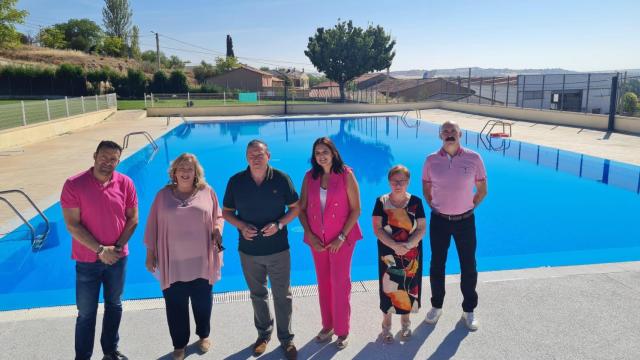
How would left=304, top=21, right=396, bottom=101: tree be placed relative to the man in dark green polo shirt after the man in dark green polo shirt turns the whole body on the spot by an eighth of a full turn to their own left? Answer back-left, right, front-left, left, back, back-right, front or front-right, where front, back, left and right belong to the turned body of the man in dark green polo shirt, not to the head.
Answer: back-left

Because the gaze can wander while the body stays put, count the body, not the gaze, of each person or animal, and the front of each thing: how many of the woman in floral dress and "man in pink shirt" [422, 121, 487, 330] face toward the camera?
2

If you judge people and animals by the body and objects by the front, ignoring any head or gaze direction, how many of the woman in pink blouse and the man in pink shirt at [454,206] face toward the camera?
2

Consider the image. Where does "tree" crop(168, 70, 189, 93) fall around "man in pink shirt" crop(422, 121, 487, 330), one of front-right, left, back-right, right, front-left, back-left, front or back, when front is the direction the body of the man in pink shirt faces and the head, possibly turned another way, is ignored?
back-right

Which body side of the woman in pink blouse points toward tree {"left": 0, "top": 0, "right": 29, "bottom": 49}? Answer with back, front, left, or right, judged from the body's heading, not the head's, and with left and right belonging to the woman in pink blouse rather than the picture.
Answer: back

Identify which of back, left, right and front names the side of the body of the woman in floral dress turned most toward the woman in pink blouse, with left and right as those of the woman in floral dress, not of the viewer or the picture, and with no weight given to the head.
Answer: right

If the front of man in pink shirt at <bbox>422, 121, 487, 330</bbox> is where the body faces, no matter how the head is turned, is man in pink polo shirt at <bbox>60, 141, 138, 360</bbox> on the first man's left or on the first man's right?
on the first man's right

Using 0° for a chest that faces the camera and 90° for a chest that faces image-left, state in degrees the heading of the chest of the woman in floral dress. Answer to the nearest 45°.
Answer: approximately 0°

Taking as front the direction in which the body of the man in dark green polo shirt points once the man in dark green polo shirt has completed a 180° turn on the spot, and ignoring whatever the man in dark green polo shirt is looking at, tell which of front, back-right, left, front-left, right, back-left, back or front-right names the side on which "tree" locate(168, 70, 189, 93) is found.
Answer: front
